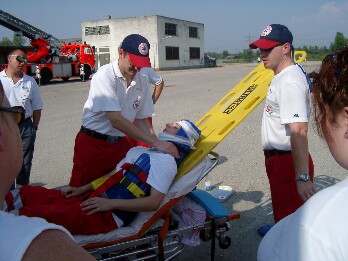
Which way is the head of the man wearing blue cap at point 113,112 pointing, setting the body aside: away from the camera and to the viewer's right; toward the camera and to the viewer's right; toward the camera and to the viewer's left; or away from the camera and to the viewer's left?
toward the camera and to the viewer's right

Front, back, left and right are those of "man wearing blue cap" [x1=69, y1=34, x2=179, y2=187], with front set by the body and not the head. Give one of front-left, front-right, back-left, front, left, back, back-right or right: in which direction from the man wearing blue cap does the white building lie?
back-left

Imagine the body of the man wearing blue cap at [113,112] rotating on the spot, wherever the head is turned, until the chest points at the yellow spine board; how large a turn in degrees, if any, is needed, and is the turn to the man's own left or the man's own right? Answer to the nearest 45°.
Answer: approximately 45° to the man's own left

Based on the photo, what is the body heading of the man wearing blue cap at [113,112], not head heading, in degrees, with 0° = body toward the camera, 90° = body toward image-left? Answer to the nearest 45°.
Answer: approximately 315°

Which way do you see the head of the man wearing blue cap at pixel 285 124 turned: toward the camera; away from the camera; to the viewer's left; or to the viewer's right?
to the viewer's left

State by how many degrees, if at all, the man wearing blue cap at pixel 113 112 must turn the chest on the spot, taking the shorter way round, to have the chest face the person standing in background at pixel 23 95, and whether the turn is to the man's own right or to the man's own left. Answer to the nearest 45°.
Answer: approximately 180°

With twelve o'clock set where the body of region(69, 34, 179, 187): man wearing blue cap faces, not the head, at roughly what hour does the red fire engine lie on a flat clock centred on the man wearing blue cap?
The red fire engine is roughly at 7 o'clock from the man wearing blue cap.

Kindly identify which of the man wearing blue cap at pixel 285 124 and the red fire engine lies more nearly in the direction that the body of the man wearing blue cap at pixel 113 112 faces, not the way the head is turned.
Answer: the man wearing blue cap
